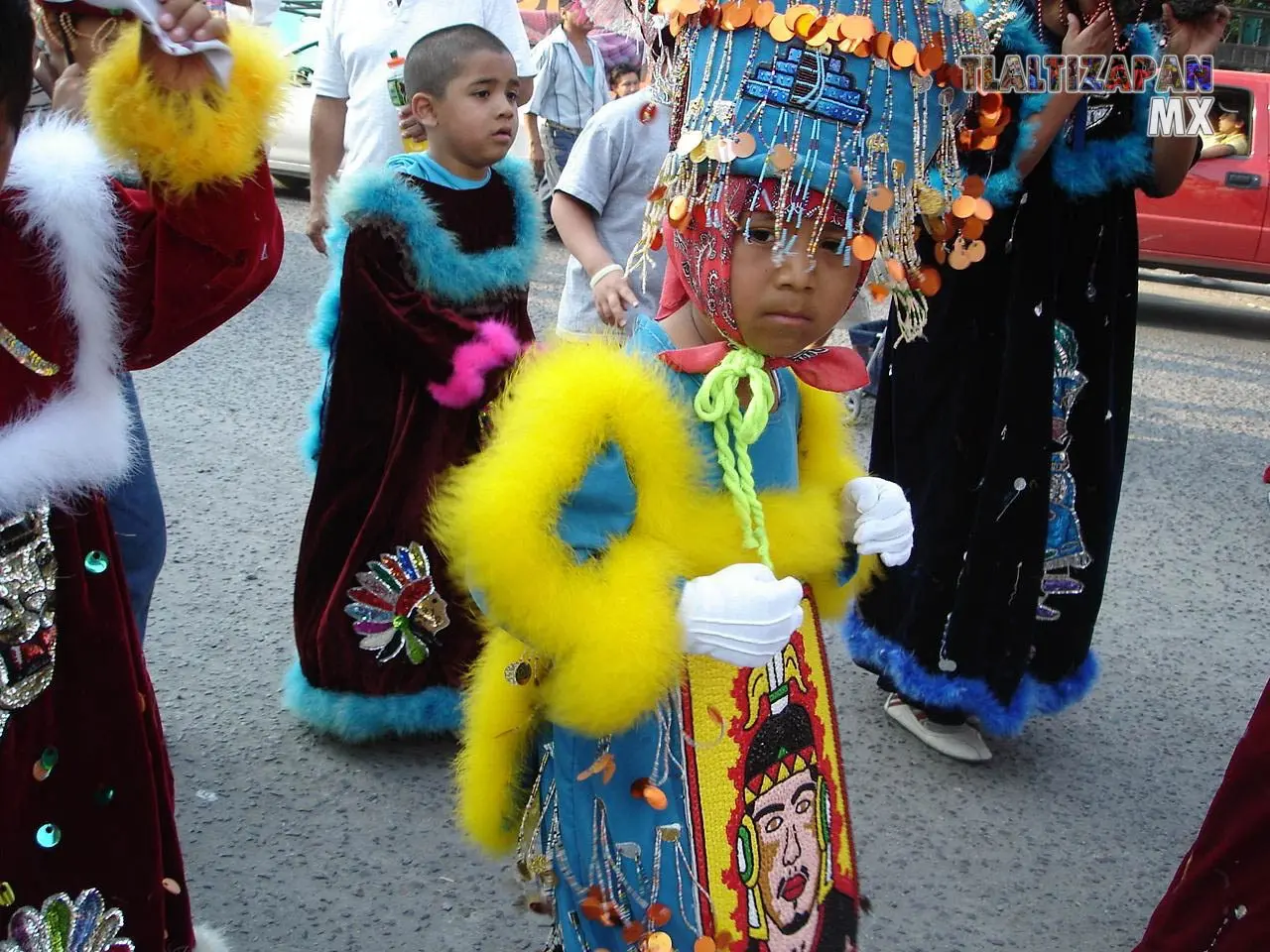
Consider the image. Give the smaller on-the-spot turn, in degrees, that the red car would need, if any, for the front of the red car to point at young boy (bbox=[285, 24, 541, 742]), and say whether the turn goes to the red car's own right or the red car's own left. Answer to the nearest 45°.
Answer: approximately 90° to the red car's own left

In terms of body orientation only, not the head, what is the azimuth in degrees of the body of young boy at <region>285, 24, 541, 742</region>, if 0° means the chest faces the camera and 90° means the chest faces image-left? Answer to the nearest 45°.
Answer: approximately 315°

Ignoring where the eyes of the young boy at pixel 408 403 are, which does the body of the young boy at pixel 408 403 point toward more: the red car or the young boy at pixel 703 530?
the young boy

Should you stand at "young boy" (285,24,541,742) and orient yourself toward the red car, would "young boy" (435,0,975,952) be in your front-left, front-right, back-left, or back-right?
back-right

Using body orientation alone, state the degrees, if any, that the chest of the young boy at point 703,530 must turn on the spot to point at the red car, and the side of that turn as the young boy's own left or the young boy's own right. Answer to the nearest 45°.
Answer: approximately 90° to the young boy's own left

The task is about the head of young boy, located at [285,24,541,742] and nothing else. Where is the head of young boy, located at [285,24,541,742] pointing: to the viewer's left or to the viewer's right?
to the viewer's right

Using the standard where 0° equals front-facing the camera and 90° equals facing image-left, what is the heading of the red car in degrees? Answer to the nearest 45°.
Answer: approximately 90°

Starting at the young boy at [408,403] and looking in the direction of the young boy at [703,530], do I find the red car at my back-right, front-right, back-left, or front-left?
back-left

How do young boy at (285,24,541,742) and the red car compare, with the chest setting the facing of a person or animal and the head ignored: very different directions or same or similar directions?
very different directions

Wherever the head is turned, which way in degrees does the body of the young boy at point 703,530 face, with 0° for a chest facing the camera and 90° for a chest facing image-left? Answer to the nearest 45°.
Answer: approximately 315°
